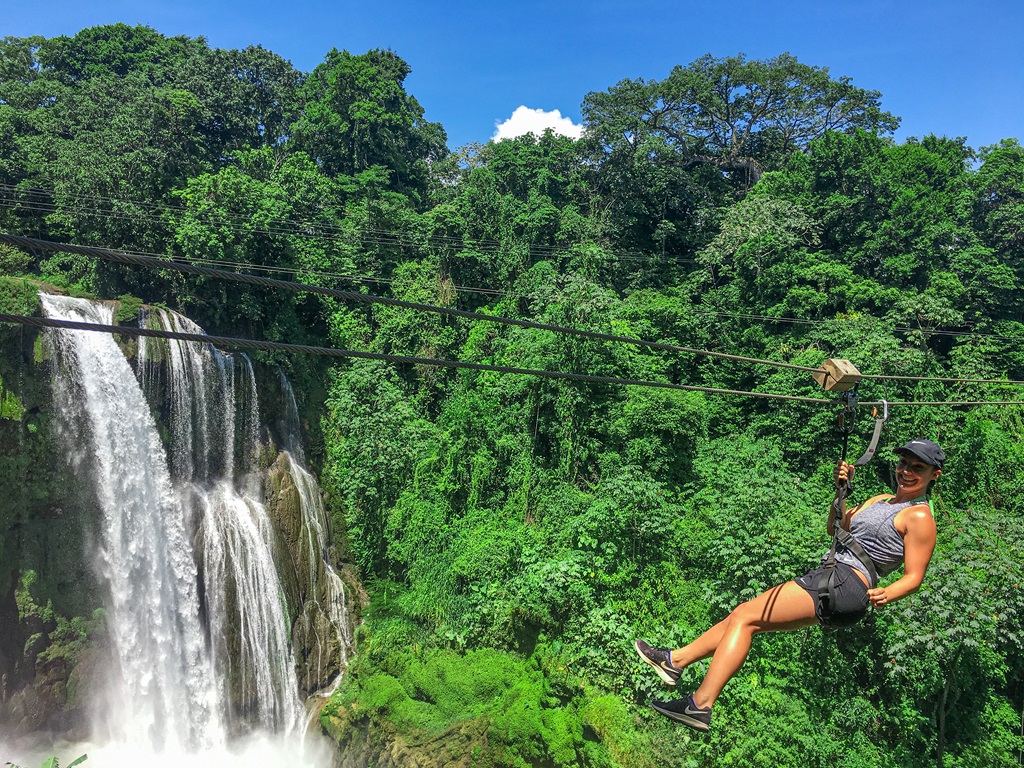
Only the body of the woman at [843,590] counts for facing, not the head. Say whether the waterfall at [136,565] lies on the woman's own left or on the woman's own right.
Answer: on the woman's own right

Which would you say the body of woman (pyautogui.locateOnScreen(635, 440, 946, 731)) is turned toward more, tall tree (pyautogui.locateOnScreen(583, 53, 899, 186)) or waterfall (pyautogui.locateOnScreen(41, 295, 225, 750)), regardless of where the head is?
the waterfall

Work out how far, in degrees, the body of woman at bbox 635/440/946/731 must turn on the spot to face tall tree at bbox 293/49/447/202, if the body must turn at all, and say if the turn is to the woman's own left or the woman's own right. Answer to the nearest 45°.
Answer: approximately 90° to the woman's own right

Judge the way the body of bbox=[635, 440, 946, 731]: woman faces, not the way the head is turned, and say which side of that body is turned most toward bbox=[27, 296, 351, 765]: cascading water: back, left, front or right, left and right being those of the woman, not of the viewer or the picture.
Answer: right

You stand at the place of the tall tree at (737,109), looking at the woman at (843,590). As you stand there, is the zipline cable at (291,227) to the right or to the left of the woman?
right

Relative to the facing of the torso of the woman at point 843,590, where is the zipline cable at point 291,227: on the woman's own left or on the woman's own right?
on the woman's own right

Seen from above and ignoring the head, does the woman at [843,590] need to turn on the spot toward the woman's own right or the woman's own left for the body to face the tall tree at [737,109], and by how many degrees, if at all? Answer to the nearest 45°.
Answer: approximately 135° to the woman's own right
